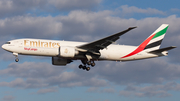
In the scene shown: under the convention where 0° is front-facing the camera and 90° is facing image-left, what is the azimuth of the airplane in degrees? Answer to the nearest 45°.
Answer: approximately 90°
